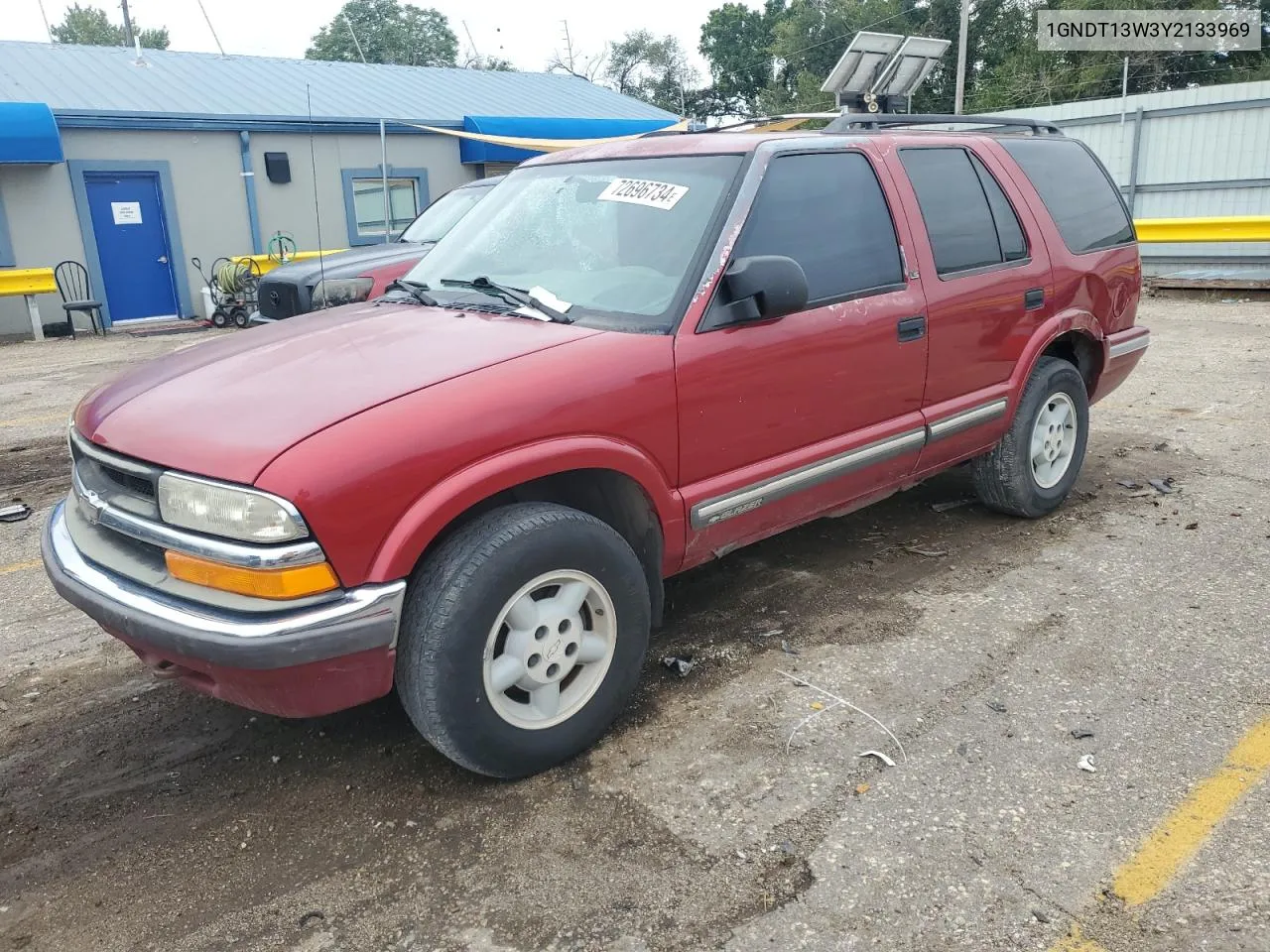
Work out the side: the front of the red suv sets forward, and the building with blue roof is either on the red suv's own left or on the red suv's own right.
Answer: on the red suv's own right

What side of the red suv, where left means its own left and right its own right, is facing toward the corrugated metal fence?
back

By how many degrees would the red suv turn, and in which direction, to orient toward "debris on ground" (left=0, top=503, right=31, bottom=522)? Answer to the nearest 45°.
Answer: approximately 90° to its right

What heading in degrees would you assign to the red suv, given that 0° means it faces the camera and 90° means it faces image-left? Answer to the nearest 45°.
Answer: approximately 45°

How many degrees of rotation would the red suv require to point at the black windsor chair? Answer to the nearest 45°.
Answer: approximately 90° to its right

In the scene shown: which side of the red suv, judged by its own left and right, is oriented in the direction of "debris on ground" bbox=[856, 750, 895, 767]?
left
